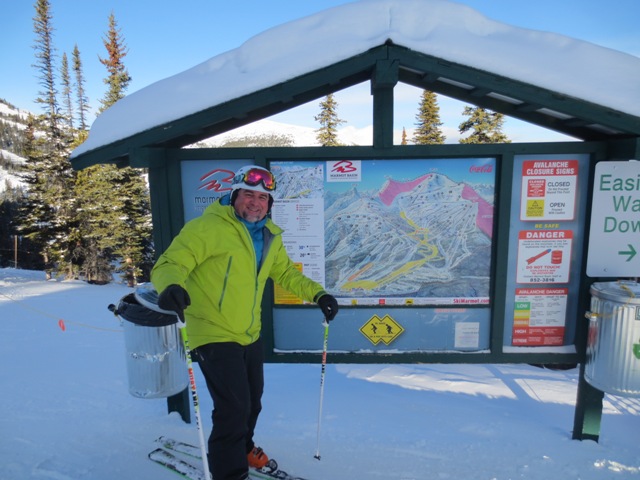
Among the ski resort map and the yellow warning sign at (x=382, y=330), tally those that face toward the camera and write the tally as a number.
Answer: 2

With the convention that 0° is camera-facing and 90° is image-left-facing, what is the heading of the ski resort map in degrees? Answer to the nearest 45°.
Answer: approximately 0°

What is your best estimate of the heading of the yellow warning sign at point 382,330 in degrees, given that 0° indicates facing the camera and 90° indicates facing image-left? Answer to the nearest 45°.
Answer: approximately 0°

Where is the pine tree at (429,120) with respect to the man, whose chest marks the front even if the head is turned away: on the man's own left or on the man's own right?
on the man's own left

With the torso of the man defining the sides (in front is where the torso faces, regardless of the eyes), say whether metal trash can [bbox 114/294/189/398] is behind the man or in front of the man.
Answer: behind

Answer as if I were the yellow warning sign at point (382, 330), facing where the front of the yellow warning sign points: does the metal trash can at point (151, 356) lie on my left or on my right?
on my right

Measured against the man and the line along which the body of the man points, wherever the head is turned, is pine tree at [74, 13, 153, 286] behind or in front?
behind

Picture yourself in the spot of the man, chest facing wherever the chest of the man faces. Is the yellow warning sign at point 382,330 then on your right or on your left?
on your left
